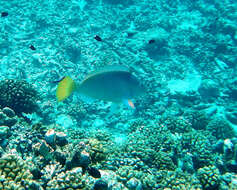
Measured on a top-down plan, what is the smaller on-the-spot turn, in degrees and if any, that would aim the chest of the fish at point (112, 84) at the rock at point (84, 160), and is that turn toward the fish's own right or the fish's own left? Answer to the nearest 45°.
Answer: approximately 135° to the fish's own right

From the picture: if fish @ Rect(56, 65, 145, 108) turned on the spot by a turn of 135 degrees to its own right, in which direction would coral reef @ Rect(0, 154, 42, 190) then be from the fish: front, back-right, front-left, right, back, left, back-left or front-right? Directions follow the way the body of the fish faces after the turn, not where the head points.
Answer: front

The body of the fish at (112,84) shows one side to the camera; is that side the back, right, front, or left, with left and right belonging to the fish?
right

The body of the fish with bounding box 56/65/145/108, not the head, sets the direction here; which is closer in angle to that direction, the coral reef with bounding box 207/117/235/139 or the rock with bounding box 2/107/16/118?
the coral reef

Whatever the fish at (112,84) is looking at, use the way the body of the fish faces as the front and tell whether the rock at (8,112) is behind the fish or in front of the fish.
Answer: behind

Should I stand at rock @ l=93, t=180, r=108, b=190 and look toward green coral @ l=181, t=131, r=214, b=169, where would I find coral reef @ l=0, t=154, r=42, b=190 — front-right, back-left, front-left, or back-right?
back-left

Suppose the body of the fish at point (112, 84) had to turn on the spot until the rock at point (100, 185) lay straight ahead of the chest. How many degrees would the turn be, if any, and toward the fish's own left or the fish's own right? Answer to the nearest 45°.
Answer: approximately 90° to the fish's own right
